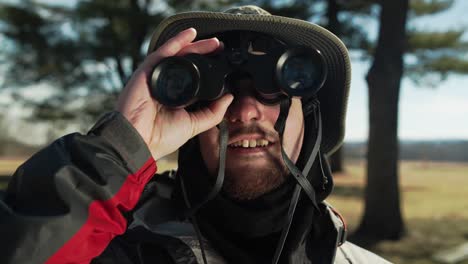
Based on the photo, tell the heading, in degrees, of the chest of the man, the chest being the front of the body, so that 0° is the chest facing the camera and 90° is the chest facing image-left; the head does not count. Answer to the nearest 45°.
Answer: approximately 0°

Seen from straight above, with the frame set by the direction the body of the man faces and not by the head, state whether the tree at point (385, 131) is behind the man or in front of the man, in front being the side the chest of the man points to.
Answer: behind
